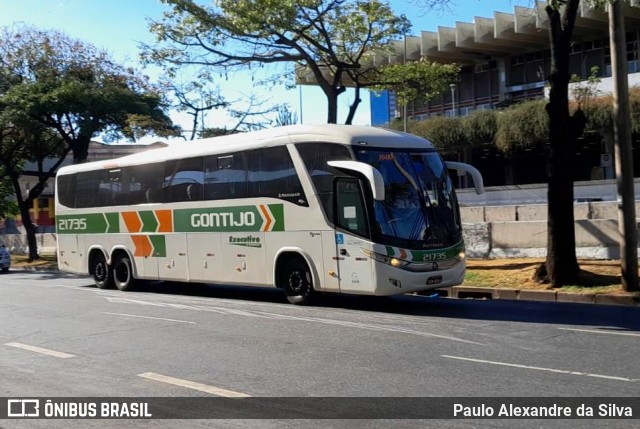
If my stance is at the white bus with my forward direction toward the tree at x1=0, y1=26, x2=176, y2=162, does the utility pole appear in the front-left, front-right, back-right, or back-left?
back-right

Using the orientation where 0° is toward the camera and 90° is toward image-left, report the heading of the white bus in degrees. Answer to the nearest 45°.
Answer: approximately 315°

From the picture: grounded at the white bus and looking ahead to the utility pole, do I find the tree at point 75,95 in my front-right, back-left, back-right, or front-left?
back-left

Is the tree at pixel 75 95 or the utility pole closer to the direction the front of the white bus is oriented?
the utility pole

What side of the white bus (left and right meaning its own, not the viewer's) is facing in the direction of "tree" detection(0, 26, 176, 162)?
back
